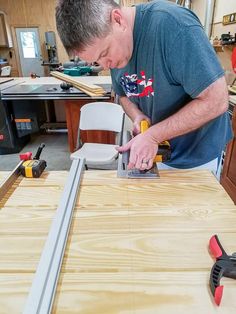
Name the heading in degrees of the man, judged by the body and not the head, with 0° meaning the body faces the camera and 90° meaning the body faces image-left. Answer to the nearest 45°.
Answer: approximately 45°

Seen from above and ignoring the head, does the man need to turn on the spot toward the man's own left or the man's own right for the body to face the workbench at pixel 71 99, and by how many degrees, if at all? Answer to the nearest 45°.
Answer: approximately 90° to the man's own right
